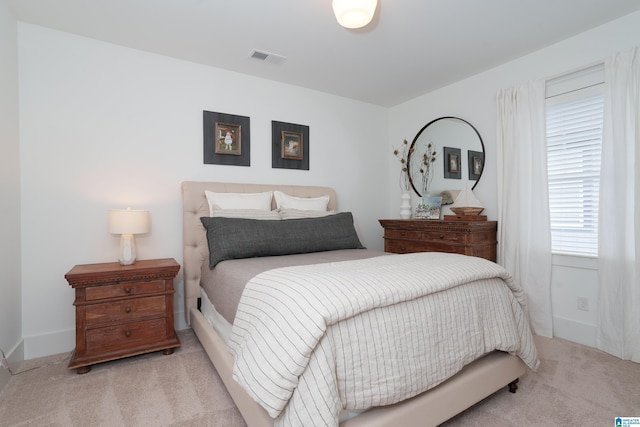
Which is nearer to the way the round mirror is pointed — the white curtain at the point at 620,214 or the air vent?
the air vent

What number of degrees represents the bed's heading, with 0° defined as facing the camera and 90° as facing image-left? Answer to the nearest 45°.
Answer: approximately 315°

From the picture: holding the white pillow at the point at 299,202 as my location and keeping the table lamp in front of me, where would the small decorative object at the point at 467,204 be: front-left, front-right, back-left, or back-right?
back-left

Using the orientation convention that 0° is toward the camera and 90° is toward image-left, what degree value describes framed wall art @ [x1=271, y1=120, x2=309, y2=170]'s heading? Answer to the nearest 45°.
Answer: approximately 315°

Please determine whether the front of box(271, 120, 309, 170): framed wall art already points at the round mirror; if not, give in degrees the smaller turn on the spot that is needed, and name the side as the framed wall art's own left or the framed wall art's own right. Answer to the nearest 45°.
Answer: approximately 45° to the framed wall art's own left

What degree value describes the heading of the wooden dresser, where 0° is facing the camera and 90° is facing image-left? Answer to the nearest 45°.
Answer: approximately 45°
